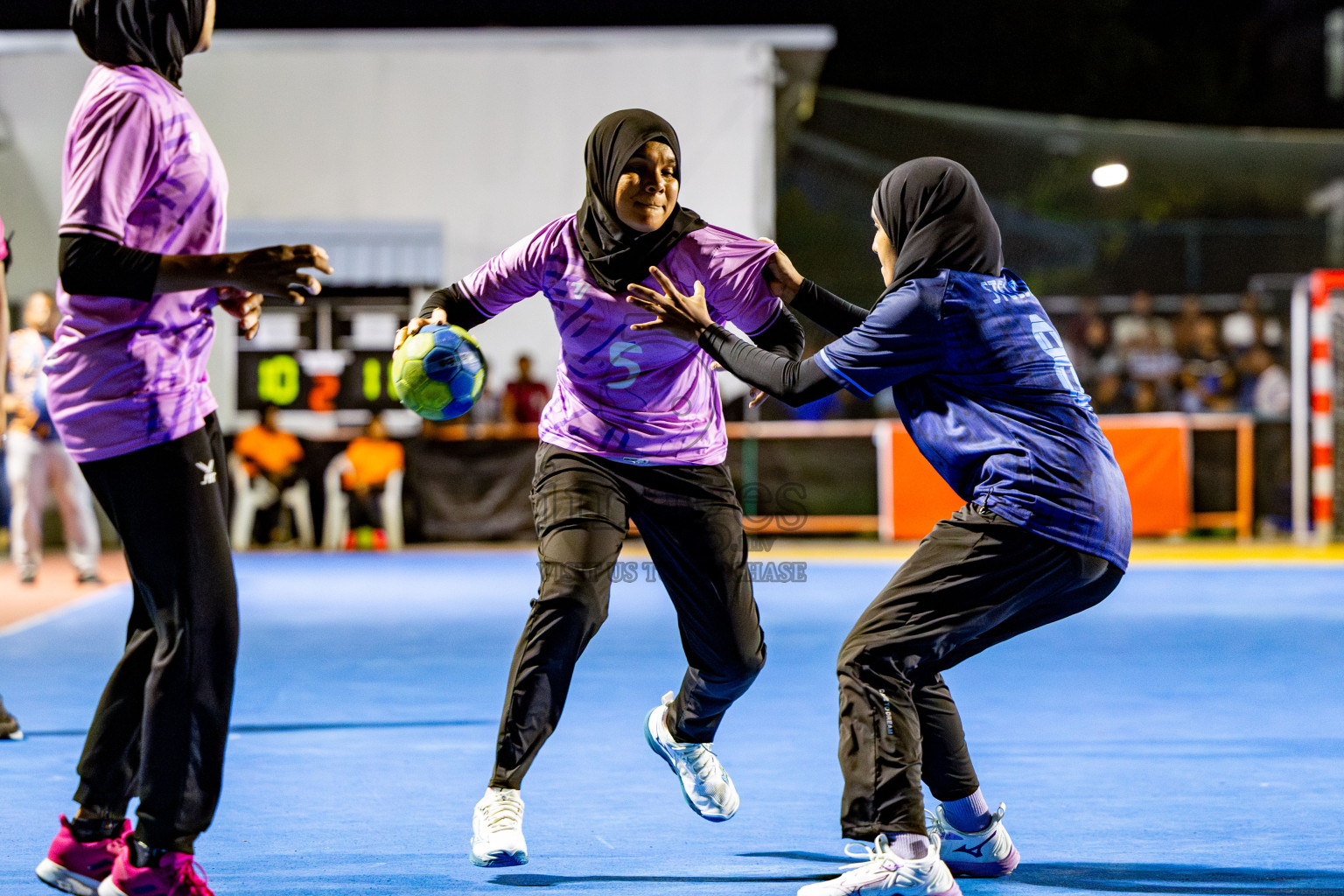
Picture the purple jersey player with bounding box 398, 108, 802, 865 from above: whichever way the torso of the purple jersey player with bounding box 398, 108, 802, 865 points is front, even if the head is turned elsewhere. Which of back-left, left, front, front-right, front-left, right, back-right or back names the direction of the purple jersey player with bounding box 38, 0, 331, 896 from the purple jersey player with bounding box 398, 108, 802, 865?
front-right

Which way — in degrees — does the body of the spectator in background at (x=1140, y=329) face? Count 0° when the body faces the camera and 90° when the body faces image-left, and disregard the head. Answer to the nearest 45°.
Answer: approximately 0°

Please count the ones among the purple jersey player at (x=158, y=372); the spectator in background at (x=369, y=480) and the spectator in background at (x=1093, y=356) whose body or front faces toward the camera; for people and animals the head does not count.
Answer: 2

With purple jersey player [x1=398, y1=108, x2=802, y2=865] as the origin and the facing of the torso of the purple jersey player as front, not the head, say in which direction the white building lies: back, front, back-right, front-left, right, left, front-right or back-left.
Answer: back

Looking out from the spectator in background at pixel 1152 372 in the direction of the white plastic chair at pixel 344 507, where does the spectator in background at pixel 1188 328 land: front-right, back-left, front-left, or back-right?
back-right

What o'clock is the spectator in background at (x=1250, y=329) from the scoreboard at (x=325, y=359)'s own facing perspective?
The spectator in background is roughly at 9 o'clock from the scoreboard.

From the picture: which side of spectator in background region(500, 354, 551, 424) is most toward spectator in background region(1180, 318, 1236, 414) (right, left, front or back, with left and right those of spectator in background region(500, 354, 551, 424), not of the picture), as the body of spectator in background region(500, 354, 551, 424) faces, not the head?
left

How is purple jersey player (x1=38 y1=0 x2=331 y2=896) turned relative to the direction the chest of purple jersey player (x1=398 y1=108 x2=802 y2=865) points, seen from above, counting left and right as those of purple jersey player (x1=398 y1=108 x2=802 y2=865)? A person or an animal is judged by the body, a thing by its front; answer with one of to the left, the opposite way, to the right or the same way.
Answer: to the left

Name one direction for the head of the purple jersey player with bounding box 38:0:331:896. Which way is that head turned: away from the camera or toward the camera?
away from the camera
